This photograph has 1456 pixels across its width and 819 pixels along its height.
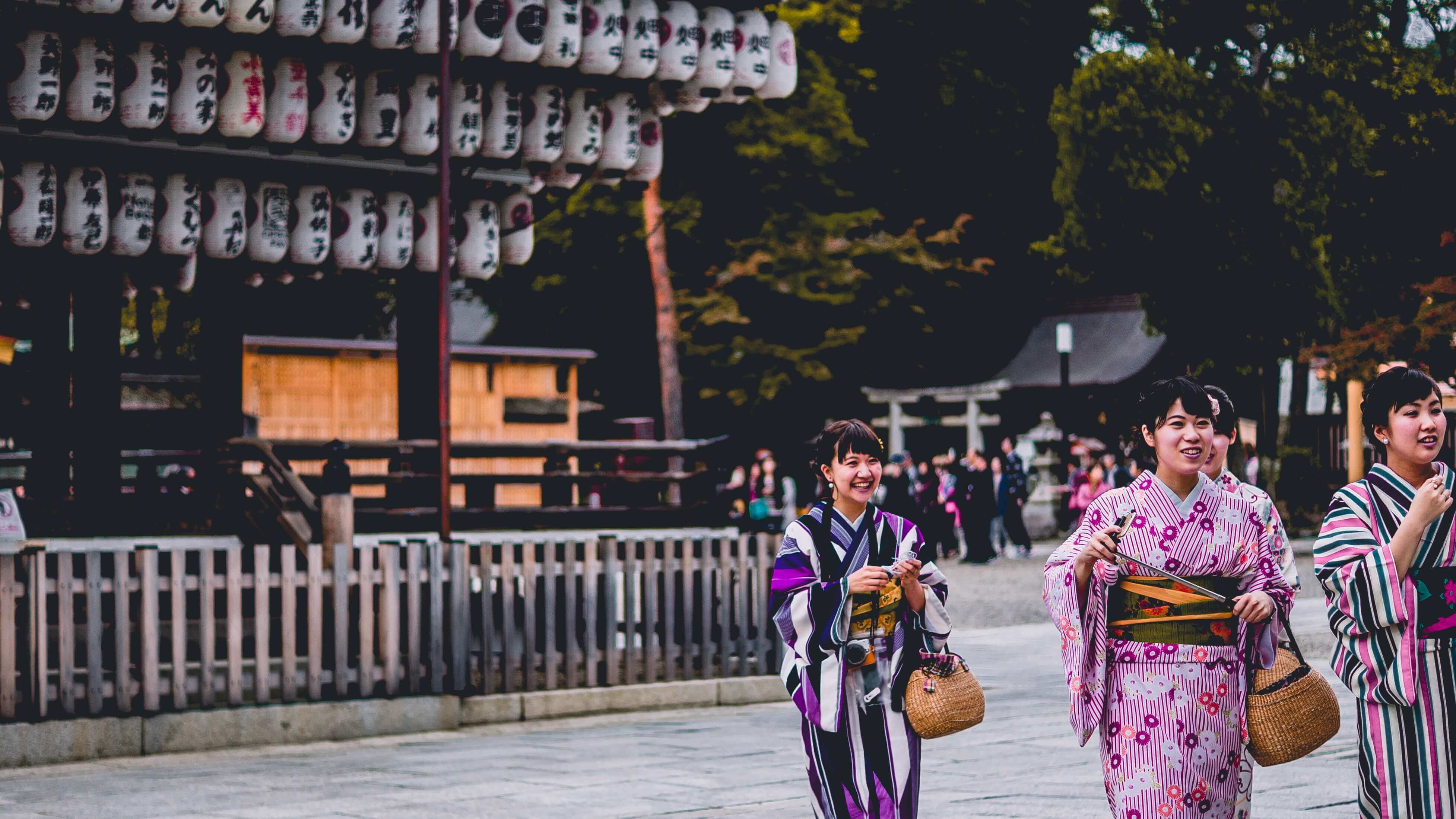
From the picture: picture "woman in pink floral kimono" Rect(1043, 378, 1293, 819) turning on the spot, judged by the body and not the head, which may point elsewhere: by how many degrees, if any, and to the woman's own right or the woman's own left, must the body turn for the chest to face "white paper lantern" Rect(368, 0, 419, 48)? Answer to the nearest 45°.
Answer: approximately 135° to the woman's own right

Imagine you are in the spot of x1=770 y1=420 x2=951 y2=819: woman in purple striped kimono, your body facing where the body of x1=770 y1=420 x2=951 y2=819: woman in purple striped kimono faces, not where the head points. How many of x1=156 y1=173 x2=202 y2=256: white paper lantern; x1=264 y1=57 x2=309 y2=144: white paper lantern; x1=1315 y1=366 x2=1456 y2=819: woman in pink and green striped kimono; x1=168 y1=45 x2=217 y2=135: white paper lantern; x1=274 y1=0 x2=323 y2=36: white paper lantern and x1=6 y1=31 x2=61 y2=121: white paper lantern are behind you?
5

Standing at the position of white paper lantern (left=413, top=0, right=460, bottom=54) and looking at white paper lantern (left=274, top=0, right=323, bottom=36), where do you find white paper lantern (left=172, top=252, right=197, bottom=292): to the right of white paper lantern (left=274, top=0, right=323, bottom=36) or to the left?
right

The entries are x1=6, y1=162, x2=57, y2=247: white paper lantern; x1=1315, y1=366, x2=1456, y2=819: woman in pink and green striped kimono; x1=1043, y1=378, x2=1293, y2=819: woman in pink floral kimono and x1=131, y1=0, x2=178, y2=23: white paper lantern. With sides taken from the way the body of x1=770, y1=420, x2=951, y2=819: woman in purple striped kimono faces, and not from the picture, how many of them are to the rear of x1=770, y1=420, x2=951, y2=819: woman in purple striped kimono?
2

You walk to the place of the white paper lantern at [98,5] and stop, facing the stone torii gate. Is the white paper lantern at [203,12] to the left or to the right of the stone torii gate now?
right
